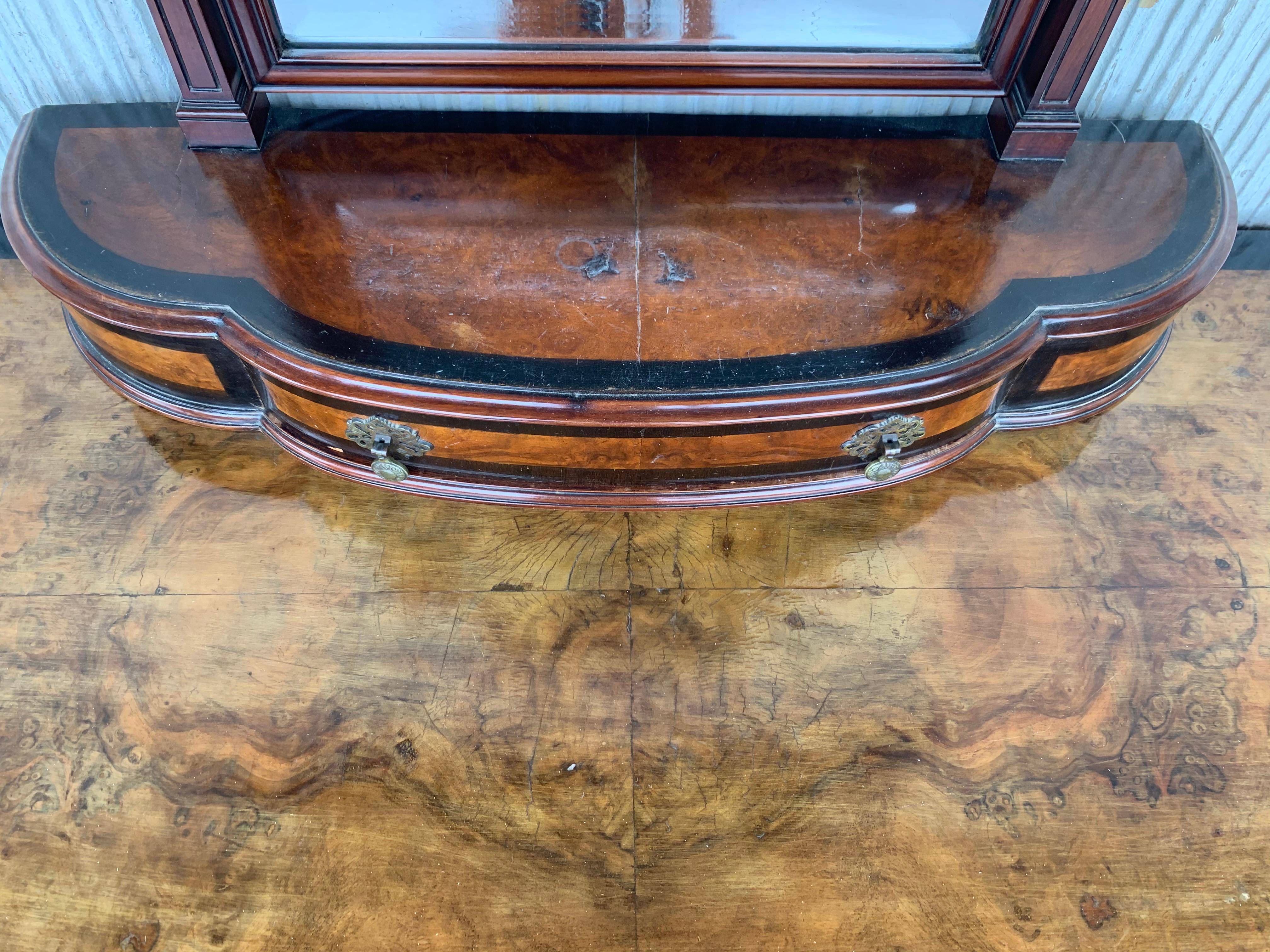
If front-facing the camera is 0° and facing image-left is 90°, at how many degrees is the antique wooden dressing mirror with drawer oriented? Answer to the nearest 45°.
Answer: approximately 0°
